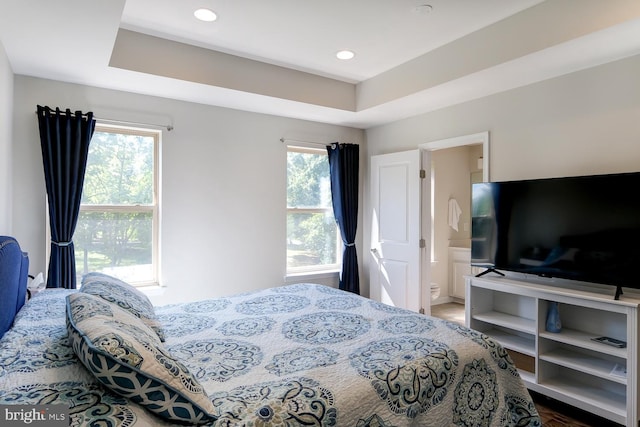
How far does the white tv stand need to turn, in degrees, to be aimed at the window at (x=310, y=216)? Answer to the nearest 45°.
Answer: approximately 45° to its right

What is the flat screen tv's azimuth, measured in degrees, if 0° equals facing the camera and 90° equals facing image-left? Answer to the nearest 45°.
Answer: approximately 45°

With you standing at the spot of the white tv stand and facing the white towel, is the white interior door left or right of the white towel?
left

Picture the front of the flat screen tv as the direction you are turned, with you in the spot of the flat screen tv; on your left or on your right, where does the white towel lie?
on your right

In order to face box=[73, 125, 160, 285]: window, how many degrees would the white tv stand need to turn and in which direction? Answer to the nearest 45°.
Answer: approximately 45° to its right

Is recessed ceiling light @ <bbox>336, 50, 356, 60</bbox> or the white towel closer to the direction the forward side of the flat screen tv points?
the recessed ceiling light

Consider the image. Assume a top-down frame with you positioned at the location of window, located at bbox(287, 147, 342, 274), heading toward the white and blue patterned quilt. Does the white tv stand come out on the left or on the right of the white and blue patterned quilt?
left

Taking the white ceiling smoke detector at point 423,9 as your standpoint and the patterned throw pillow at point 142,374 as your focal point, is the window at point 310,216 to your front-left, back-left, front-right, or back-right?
back-right

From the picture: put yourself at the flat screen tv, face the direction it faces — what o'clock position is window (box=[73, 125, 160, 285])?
The window is roughly at 1 o'clock from the flat screen tv.

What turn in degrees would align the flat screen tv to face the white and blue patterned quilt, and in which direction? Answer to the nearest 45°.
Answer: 0° — it already faces it

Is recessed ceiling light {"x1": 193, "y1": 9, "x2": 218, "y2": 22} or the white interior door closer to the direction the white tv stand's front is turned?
the recessed ceiling light
